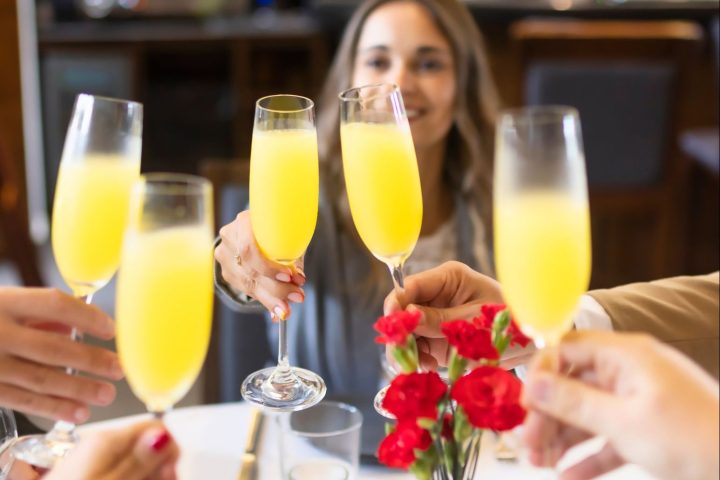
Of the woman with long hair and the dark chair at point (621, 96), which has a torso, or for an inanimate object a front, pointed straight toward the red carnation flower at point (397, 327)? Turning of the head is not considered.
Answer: the woman with long hair

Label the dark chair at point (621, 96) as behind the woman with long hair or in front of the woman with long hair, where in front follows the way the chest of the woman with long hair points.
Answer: behind

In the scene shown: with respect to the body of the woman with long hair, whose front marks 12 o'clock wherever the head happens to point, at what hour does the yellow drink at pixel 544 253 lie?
The yellow drink is roughly at 12 o'clock from the woman with long hair.

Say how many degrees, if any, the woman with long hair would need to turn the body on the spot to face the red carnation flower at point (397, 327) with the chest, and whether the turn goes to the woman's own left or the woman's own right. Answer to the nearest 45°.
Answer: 0° — they already face it
